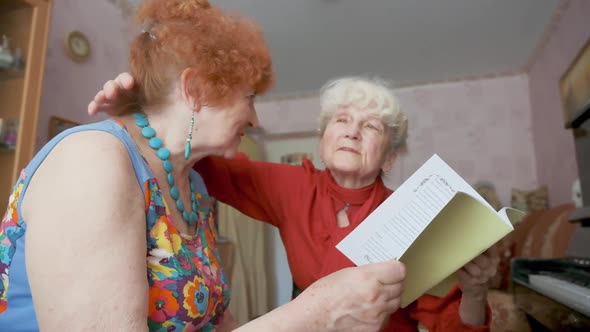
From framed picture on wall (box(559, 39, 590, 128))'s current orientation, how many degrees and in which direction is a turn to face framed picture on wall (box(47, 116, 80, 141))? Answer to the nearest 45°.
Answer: approximately 45° to its left

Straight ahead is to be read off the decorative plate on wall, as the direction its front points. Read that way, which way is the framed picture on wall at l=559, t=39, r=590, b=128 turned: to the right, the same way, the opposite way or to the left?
the opposite way

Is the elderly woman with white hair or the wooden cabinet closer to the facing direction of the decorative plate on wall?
the elderly woman with white hair

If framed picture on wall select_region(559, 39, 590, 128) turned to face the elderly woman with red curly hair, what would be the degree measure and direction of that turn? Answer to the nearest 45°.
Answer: approximately 90° to its left

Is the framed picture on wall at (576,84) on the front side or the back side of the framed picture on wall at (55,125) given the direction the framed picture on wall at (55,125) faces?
on the front side

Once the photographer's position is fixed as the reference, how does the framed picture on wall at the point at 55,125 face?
facing the viewer and to the right of the viewer

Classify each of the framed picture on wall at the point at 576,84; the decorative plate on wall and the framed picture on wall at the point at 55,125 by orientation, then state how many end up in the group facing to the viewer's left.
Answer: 1

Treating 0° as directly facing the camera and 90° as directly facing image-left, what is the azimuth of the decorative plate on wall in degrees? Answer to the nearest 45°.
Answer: approximately 315°

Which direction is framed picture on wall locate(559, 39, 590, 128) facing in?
to the viewer's left

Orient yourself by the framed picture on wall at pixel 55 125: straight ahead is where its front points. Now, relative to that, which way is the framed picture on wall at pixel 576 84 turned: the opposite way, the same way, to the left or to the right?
the opposite way
